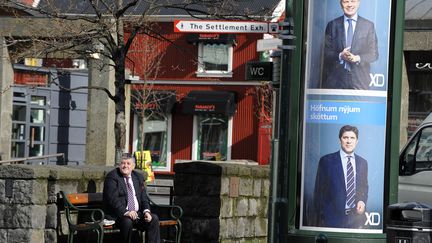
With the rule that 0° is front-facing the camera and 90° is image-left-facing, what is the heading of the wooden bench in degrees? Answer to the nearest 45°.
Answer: approximately 315°

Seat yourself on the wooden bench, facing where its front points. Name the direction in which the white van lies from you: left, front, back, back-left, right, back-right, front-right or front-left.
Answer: front-left

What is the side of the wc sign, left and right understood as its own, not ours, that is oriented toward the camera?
front

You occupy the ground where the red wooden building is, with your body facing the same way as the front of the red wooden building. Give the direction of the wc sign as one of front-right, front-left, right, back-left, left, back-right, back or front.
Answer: front

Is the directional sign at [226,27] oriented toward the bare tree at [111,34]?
no

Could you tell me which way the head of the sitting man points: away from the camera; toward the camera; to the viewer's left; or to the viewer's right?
toward the camera

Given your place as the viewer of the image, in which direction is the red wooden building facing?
facing the viewer

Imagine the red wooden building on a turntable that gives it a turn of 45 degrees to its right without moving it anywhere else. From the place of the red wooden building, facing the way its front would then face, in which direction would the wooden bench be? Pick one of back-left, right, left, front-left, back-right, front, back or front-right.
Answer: front-left

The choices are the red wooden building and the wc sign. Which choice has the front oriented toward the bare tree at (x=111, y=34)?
the red wooden building

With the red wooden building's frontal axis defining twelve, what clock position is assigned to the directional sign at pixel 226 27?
The directional sign is roughly at 12 o'clock from the red wooden building.
